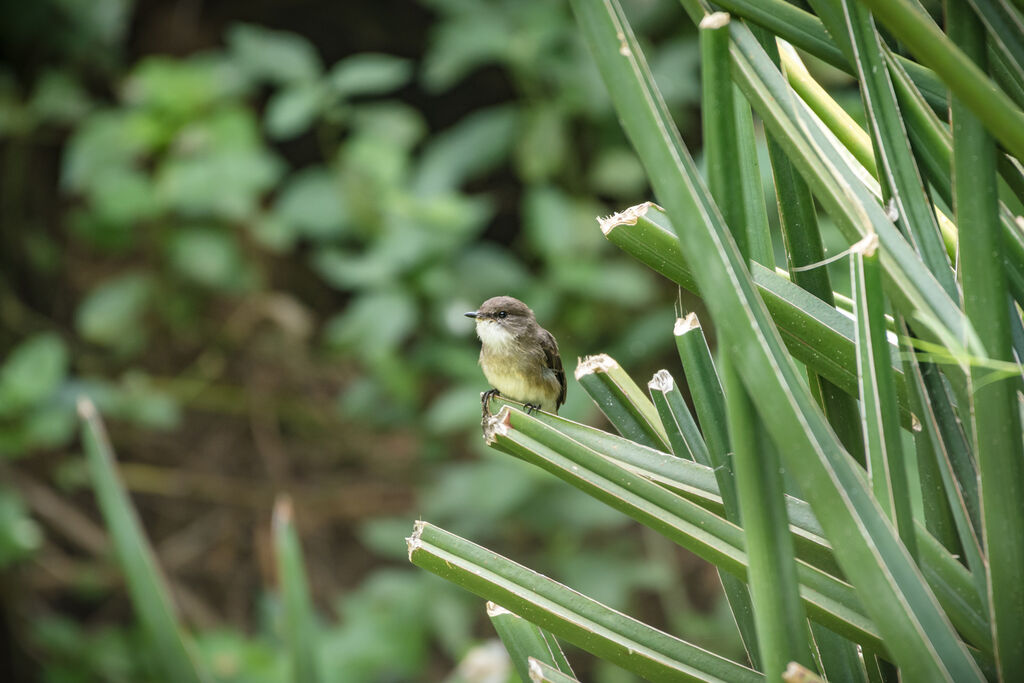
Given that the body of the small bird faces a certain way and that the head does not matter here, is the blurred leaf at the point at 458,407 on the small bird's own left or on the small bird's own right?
on the small bird's own right

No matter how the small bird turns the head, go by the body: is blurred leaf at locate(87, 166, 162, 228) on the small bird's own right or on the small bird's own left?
on the small bird's own right

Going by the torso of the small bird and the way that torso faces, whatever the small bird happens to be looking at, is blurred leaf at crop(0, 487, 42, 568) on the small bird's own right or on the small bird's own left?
on the small bird's own right

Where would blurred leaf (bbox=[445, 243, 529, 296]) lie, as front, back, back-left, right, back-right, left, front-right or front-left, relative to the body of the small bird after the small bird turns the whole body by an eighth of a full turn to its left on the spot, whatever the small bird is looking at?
back

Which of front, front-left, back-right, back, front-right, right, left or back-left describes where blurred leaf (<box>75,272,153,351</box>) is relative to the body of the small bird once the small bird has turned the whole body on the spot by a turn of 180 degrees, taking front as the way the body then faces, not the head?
left

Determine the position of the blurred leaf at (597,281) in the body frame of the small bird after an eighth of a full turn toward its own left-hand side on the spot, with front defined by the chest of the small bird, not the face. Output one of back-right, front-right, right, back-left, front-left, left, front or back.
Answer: back

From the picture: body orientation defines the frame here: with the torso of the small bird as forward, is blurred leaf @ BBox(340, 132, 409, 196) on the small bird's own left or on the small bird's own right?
on the small bird's own right

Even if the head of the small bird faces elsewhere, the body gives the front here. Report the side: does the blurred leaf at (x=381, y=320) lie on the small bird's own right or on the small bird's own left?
on the small bird's own right

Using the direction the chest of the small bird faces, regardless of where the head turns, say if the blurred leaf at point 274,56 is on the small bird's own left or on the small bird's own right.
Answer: on the small bird's own right

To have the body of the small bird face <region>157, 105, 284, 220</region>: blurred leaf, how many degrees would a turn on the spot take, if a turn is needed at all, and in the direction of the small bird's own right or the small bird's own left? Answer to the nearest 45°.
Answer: approximately 90° to the small bird's own right

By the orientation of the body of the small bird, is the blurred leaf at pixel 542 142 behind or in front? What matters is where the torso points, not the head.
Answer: behind

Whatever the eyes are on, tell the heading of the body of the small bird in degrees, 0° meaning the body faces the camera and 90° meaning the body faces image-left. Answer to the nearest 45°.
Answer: approximately 45°
